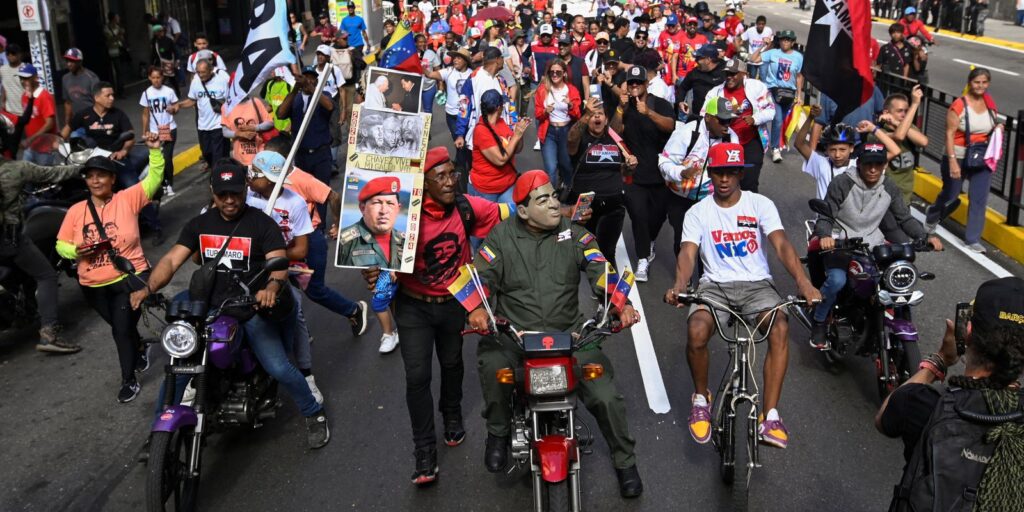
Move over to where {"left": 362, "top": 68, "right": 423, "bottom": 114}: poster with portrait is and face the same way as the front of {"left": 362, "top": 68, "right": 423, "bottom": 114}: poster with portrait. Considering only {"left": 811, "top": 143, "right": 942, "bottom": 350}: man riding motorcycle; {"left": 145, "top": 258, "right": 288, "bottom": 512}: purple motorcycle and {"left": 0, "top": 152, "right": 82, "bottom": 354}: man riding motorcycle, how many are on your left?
1

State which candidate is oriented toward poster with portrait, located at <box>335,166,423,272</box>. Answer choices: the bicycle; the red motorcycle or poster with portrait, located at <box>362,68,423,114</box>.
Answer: poster with portrait, located at <box>362,68,423,114</box>

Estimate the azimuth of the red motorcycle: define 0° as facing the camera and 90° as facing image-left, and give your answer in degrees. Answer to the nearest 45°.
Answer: approximately 0°

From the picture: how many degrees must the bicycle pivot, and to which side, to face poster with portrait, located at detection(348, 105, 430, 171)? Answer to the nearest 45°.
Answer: approximately 90° to its right

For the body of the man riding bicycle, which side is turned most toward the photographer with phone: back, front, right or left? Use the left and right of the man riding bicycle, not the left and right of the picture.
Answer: front

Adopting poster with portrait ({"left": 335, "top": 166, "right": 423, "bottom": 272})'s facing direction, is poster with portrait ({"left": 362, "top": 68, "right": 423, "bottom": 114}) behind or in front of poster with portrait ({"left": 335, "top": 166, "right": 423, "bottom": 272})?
behind

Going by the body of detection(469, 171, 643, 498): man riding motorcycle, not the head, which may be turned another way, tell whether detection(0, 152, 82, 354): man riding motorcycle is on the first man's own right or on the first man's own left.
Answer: on the first man's own right
